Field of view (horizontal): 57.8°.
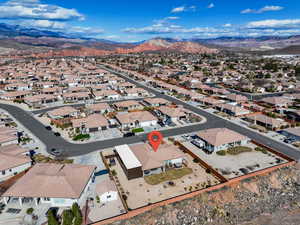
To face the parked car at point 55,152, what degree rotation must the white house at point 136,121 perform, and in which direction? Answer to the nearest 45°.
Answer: approximately 45° to its right

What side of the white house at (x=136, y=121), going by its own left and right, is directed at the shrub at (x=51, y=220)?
front

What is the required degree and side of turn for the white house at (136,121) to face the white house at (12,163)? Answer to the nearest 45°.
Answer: approximately 45° to its right

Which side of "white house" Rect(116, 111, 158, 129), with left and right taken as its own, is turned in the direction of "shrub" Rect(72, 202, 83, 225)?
front

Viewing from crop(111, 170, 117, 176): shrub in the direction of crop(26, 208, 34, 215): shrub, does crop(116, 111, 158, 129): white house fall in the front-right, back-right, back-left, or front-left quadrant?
back-right

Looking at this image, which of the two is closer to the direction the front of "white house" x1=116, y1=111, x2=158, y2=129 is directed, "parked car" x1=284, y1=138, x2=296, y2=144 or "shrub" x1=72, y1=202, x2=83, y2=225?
the shrub

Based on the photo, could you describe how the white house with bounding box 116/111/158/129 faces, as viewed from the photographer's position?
facing the viewer

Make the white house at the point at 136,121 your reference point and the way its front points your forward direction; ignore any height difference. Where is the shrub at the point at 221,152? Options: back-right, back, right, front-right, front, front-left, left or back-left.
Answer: front-left

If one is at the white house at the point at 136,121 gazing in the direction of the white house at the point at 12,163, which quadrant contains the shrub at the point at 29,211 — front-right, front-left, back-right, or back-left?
front-left

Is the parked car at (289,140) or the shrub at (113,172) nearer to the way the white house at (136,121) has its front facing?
the shrub

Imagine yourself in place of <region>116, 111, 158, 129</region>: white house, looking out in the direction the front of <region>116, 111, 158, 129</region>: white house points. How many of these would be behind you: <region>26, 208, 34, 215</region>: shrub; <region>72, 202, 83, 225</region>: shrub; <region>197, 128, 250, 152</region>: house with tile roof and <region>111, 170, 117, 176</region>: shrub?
0

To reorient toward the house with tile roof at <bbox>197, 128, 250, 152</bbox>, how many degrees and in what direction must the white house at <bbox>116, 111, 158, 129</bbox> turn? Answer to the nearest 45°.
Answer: approximately 45° to its left

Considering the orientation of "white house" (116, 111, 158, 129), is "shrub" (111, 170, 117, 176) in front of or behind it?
in front
